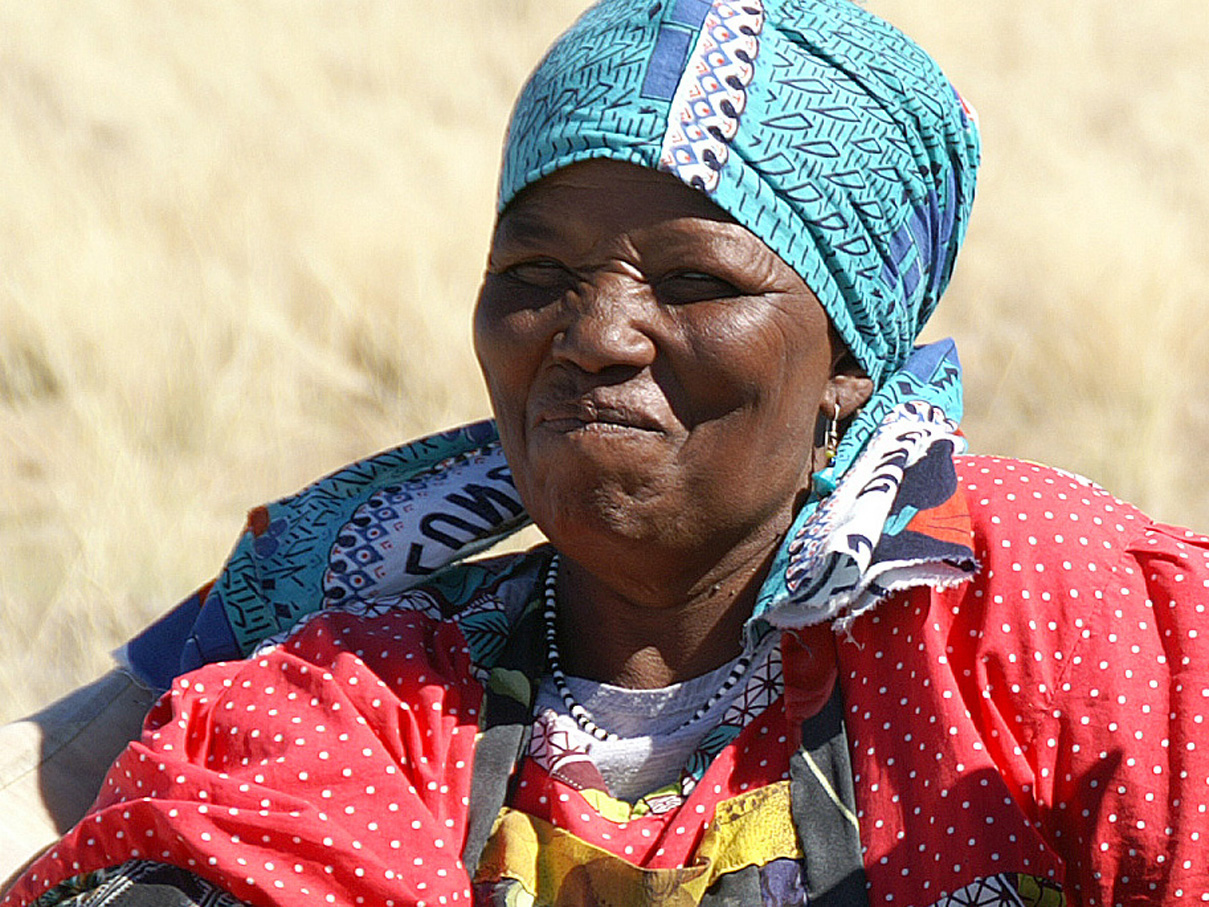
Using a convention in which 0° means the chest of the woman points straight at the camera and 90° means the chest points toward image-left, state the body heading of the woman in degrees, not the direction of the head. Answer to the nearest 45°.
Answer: approximately 0°

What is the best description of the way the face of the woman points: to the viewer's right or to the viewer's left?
to the viewer's left
